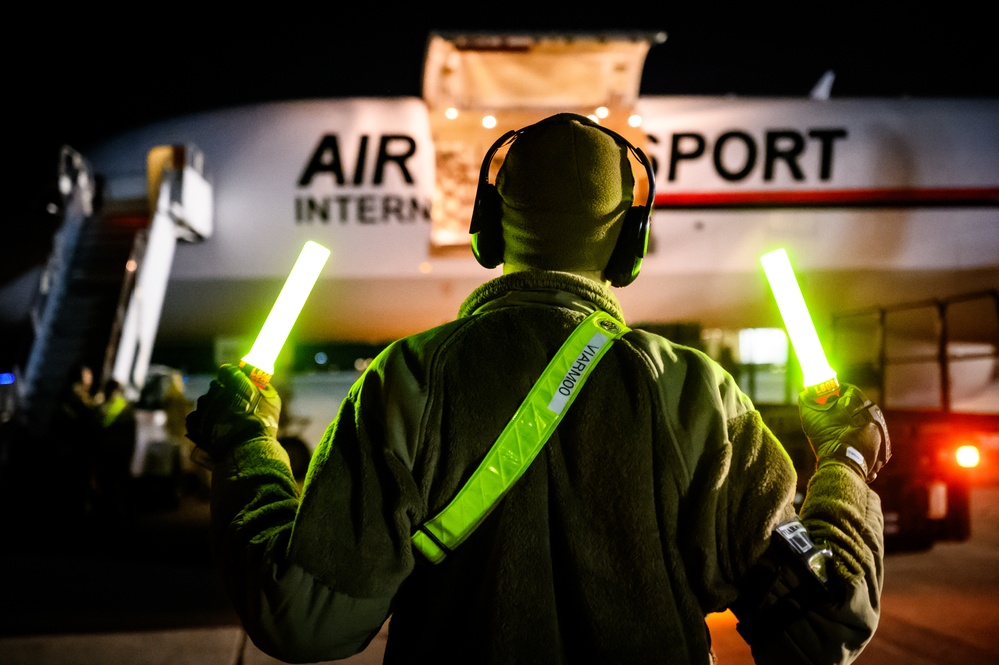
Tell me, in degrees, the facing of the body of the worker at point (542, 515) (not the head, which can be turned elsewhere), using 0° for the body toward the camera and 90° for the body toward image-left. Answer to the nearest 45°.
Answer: approximately 180°

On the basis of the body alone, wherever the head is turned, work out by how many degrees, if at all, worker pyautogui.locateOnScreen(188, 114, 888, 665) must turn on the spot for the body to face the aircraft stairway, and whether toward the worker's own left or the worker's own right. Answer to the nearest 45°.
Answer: approximately 45° to the worker's own left
